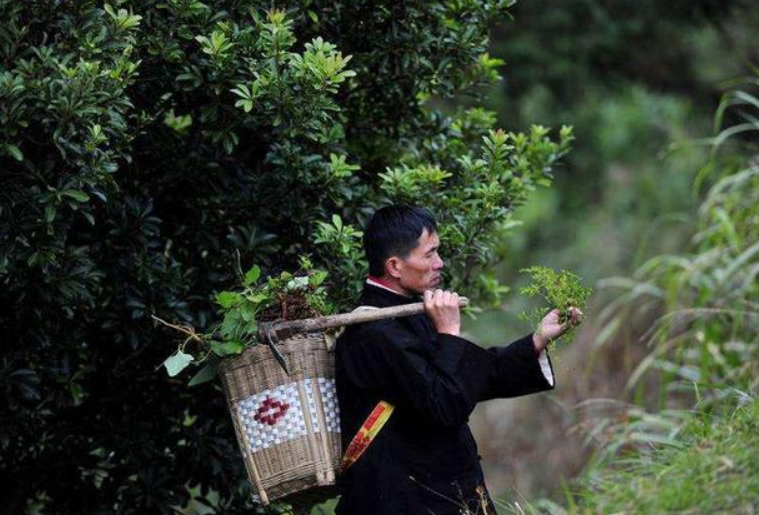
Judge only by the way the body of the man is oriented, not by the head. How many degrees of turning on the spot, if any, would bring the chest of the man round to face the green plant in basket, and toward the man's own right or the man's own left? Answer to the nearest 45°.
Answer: approximately 180°

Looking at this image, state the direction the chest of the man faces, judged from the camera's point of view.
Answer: to the viewer's right

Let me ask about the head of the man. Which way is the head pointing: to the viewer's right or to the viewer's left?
to the viewer's right
